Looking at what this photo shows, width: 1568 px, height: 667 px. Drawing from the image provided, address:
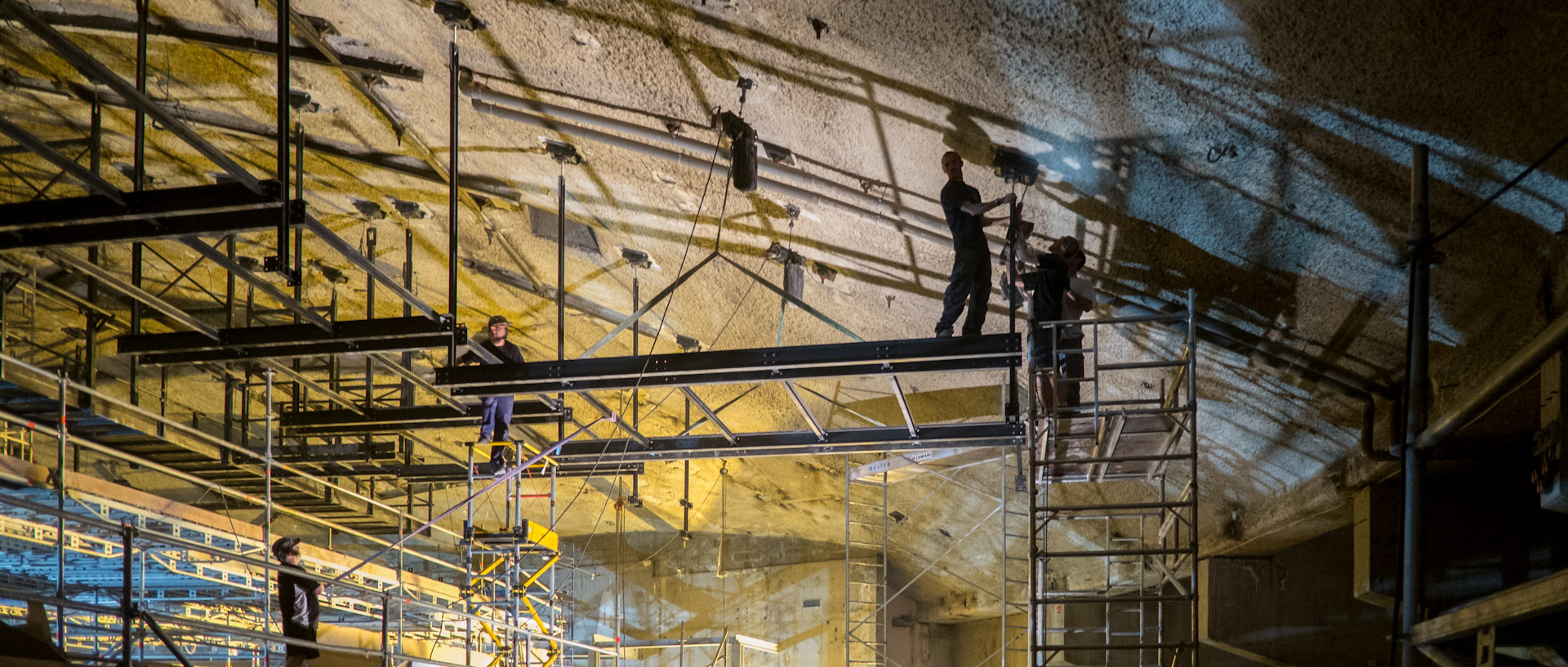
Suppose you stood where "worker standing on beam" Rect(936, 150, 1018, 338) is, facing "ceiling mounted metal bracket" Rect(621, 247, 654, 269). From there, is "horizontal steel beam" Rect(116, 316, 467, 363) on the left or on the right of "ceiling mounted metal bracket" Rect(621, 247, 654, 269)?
left

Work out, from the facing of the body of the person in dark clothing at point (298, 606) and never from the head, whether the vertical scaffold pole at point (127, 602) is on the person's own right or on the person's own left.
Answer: on the person's own right

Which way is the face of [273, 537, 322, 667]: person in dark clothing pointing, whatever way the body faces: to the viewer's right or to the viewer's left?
to the viewer's right

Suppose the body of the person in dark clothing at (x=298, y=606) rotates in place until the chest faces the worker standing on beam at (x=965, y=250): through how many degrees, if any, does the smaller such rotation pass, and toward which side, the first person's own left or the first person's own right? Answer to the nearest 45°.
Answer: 0° — they already face them
